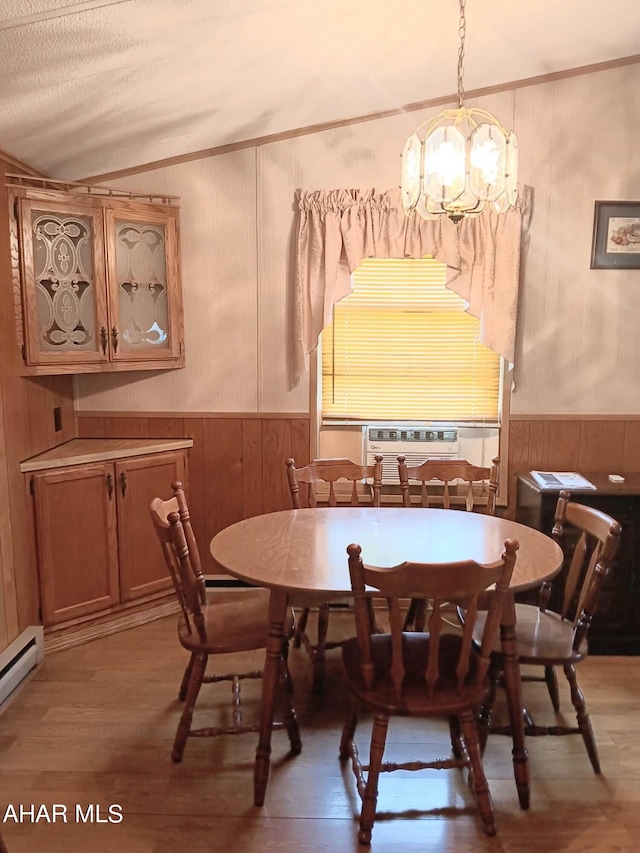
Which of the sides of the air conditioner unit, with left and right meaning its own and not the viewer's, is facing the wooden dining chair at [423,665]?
front

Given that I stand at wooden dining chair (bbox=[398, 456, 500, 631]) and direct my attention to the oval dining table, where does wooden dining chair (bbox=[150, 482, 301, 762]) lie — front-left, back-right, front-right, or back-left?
front-right

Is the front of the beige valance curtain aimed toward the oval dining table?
yes

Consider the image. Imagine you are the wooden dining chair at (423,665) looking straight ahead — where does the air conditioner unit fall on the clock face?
The air conditioner unit is roughly at 12 o'clock from the wooden dining chair.

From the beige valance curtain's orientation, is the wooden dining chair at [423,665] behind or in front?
in front

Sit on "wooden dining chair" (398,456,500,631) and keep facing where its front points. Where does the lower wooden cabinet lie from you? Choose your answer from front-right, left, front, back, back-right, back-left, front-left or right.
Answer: right

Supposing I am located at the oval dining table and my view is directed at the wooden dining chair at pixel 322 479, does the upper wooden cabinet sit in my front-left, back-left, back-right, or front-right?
front-left

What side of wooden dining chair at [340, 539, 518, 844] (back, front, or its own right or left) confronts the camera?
back

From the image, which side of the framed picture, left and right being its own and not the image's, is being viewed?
front

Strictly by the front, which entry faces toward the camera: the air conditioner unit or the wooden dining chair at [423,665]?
the air conditioner unit

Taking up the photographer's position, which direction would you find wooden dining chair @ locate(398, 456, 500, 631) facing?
facing the viewer

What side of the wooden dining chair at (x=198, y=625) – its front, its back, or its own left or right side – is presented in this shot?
right

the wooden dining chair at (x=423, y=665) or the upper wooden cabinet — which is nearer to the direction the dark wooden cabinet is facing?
the wooden dining chair

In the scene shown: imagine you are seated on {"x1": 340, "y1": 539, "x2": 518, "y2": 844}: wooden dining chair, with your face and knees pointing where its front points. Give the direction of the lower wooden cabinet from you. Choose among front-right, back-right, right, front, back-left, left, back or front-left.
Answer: front-left

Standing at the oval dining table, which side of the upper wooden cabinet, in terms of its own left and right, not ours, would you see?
front
